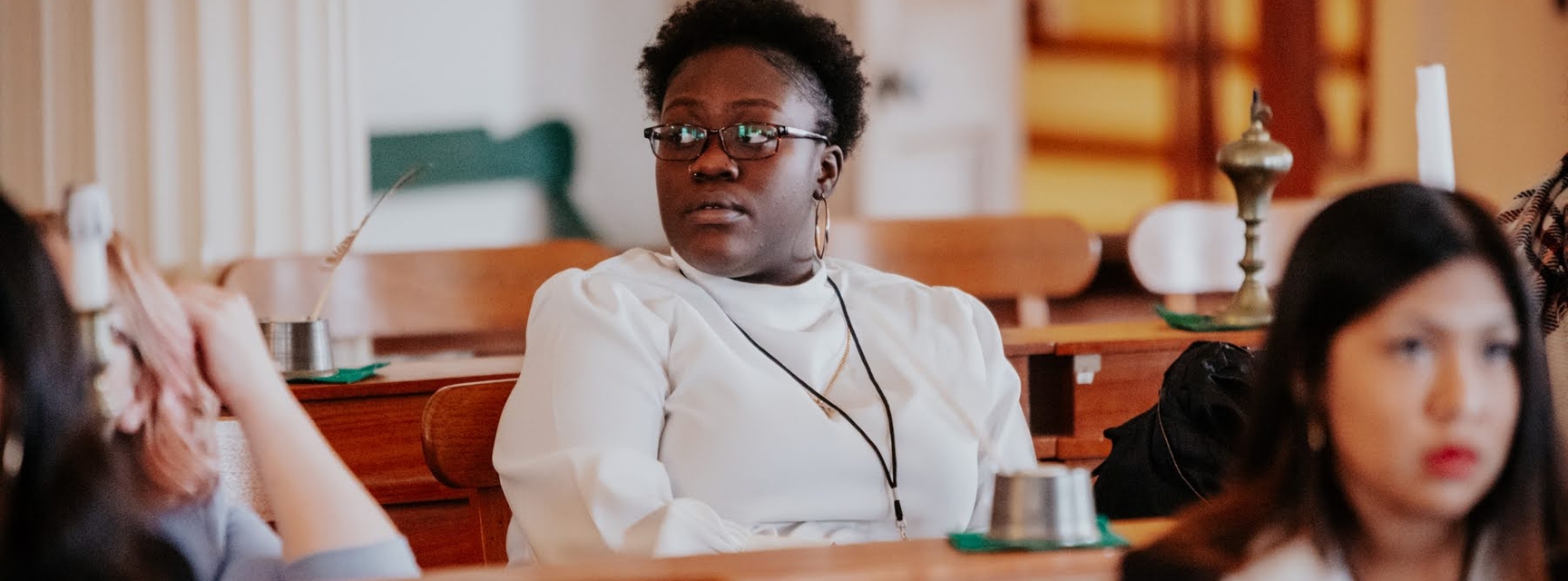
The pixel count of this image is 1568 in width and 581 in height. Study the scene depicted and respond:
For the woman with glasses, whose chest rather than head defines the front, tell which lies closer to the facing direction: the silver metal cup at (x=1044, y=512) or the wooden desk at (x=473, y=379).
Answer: the silver metal cup

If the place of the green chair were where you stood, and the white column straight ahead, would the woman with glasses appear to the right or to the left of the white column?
left

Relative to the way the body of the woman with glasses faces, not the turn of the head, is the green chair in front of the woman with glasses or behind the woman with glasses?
behind

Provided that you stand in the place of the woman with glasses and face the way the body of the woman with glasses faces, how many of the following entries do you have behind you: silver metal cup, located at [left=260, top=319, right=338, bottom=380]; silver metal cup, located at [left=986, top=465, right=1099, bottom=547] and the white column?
2

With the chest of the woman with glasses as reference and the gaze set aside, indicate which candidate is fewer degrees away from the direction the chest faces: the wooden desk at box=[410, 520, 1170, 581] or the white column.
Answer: the wooden desk

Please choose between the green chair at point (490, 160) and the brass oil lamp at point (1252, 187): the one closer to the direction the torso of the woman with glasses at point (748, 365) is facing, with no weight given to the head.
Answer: the brass oil lamp

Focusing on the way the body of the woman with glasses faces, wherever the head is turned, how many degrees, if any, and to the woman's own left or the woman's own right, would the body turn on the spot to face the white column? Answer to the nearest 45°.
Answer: approximately 180°

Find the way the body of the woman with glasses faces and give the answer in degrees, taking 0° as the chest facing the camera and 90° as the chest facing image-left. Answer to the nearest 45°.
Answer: approximately 315°

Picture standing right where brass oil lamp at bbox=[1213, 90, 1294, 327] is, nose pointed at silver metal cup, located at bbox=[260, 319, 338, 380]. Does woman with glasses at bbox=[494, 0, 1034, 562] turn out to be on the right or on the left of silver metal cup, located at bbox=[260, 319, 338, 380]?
left

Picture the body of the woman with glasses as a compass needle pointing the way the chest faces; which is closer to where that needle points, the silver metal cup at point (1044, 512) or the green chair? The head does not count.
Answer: the silver metal cup

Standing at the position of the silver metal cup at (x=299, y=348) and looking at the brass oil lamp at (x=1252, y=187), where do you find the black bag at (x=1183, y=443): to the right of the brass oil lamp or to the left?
right

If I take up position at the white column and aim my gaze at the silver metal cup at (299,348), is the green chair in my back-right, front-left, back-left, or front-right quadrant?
back-left

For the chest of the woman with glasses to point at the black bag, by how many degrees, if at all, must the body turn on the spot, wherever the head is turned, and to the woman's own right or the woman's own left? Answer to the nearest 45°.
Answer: approximately 45° to the woman's own left

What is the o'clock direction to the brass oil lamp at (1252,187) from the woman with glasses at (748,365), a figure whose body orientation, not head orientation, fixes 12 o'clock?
The brass oil lamp is roughly at 9 o'clock from the woman with glasses.
